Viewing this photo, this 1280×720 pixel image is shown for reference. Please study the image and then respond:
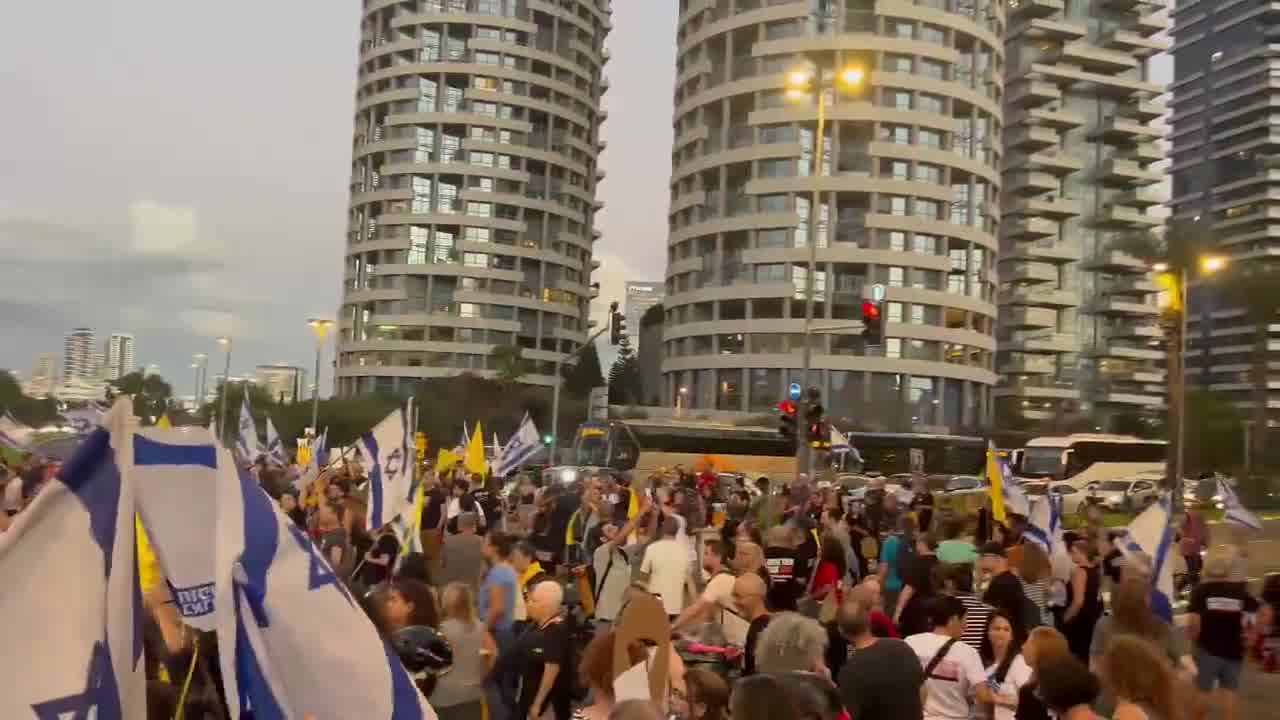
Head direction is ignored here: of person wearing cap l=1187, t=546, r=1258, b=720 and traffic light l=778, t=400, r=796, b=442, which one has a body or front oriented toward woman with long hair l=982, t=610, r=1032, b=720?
the traffic light

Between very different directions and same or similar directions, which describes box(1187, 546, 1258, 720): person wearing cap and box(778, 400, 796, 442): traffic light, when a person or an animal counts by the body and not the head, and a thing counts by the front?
very different directions

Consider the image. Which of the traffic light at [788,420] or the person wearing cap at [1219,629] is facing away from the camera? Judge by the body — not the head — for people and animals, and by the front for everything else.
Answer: the person wearing cap

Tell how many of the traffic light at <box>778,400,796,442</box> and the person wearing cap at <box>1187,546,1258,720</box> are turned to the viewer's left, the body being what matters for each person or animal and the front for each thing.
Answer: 0

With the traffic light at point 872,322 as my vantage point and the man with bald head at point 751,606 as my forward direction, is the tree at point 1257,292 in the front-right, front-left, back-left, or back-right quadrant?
back-left

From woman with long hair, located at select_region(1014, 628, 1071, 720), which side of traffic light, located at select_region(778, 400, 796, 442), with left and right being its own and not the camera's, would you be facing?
front

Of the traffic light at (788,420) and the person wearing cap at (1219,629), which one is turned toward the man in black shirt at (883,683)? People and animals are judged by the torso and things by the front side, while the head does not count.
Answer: the traffic light

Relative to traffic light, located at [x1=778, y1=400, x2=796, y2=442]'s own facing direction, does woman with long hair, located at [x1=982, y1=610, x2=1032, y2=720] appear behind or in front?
in front

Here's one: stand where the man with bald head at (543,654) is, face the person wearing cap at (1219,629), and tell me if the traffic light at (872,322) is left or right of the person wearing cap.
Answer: left
